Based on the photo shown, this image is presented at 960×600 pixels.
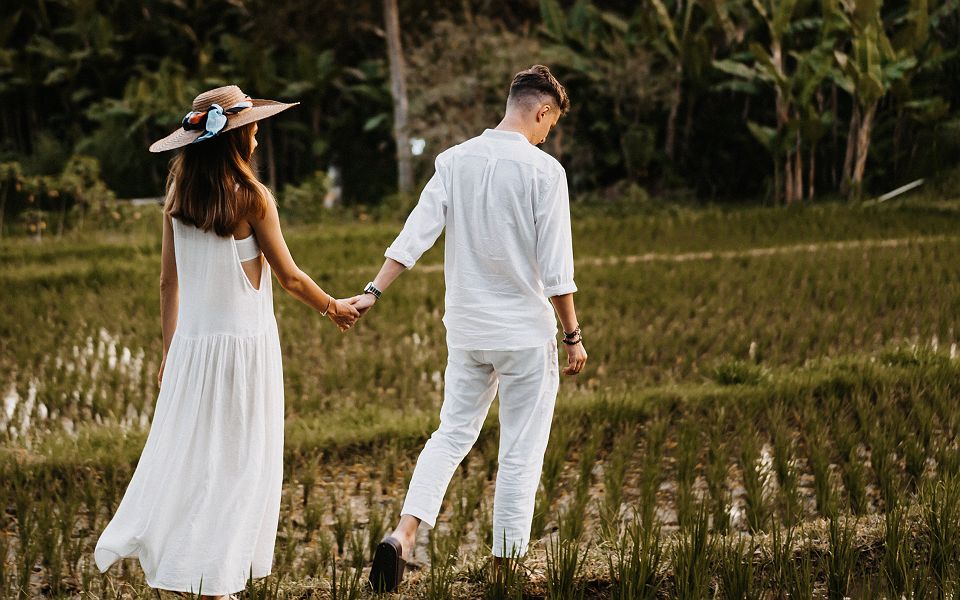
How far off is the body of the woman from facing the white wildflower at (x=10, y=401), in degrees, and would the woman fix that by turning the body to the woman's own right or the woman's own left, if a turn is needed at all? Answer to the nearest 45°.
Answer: approximately 45° to the woman's own left

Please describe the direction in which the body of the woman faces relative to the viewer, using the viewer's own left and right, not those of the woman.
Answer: facing away from the viewer and to the right of the viewer
